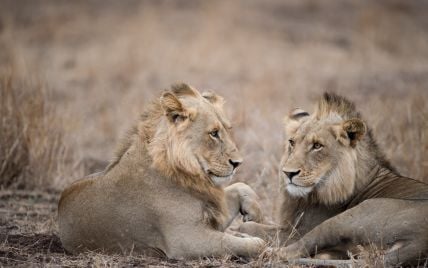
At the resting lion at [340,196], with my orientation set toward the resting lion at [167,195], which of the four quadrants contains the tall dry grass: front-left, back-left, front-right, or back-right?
front-right

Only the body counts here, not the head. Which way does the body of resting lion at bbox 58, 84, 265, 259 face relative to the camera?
to the viewer's right

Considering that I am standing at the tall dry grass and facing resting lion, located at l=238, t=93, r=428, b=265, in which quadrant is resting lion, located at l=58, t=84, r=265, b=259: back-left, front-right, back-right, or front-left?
front-right

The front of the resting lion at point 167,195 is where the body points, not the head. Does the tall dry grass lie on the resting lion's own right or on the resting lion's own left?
on the resting lion's own left

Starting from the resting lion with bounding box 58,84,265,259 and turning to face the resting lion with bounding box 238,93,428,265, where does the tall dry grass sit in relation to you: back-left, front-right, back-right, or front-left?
back-left

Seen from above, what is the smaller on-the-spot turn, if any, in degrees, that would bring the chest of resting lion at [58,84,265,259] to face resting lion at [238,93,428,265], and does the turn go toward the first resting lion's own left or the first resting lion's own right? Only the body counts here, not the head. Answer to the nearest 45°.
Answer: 0° — it already faces it

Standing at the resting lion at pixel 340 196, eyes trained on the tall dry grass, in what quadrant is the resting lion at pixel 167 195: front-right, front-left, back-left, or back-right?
front-left

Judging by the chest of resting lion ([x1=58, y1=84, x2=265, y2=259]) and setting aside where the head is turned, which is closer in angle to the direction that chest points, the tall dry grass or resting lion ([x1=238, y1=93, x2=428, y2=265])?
the resting lion
